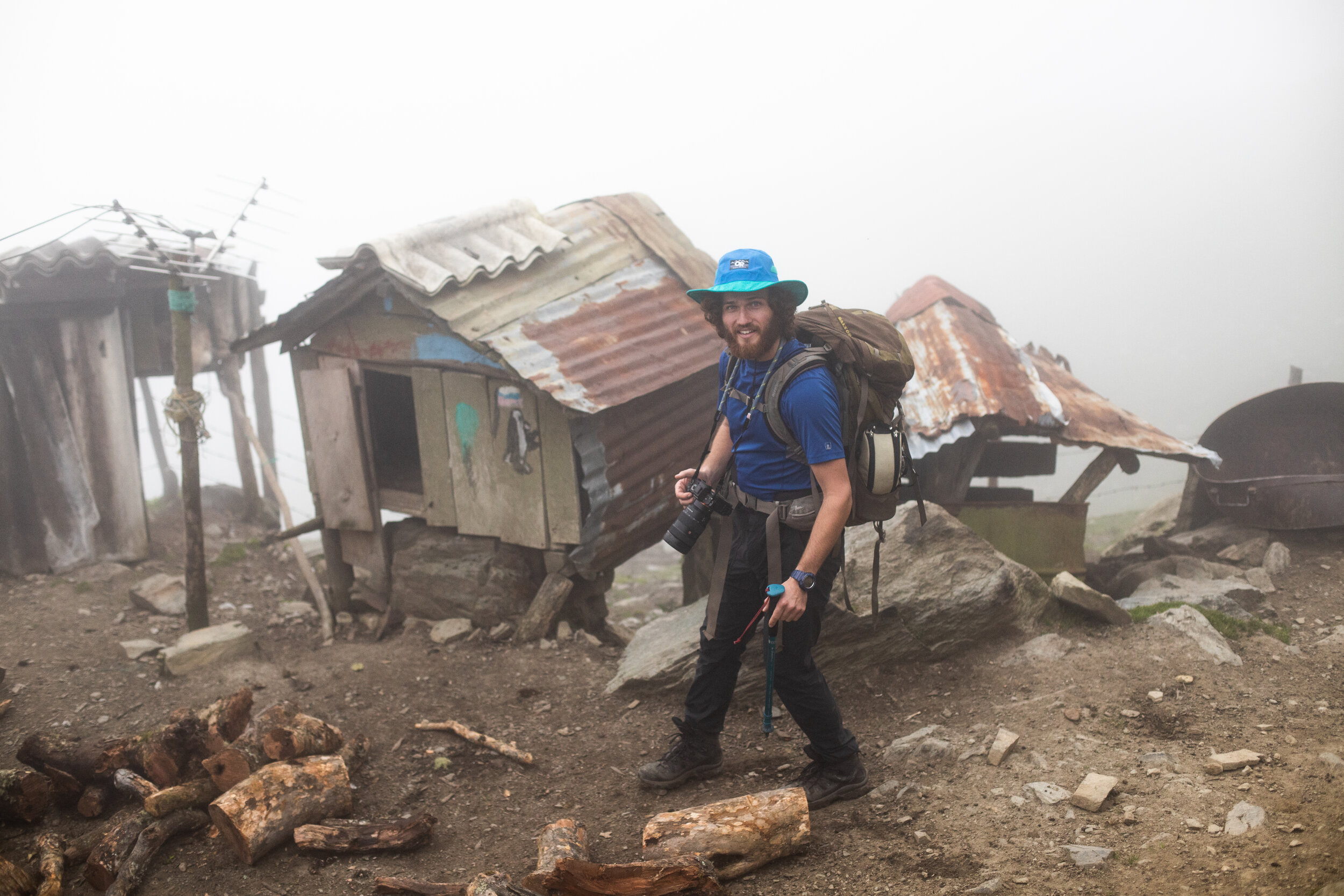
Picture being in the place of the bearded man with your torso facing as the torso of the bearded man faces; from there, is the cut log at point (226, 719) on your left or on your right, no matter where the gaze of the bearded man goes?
on your right

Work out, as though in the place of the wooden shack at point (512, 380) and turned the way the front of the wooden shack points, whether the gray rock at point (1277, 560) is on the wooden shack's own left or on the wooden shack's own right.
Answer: on the wooden shack's own left

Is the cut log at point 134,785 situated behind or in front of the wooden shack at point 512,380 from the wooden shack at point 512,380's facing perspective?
in front

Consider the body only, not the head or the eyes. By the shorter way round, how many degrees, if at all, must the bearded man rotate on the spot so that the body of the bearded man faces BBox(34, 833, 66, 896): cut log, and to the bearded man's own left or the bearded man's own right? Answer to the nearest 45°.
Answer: approximately 45° to the bearded man's own right

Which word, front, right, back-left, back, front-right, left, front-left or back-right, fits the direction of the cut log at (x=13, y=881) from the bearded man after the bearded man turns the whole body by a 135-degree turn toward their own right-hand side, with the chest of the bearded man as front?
left

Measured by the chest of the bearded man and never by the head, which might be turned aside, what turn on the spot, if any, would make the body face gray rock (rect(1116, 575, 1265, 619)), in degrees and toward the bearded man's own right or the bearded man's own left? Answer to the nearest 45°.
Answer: approximately 180°

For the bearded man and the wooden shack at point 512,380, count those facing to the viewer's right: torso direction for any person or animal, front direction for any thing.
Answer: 0

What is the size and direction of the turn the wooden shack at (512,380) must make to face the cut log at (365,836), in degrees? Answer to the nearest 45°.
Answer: approximately 45° to its left

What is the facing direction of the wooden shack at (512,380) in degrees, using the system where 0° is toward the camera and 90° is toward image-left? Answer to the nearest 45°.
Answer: approximately 45°

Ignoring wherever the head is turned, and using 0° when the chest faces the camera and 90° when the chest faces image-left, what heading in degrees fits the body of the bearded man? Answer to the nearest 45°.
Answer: approximately 45°

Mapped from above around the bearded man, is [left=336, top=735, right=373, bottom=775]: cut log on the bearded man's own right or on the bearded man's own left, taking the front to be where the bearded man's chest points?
on the bearded man's own right

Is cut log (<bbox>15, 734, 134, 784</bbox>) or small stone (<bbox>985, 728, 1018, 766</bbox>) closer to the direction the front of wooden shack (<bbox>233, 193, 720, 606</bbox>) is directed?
the cut log

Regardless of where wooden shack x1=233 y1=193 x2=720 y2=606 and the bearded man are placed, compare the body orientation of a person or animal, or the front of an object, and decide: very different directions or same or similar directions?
same or similar directions

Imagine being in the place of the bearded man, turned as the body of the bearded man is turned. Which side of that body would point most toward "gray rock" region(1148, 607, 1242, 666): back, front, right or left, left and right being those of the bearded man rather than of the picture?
back

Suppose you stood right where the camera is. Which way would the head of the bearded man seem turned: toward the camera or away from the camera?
toward the camera

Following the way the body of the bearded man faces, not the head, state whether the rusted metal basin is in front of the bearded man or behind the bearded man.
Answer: behind

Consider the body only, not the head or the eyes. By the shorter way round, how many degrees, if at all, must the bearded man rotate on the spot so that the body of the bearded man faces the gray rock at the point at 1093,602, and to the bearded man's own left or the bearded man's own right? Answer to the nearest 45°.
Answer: approximately 180°
